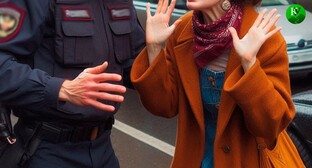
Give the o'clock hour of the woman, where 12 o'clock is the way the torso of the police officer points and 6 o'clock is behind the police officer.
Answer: The woman is roughly at 11 o'clock from the police officer.

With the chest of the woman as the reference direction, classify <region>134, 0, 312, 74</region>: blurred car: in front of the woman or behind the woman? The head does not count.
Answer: behind

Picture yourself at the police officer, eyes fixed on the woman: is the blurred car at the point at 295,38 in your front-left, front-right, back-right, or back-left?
front-left

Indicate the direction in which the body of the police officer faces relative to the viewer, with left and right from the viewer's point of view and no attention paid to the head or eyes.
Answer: facing the viewer and to the right of the viewer

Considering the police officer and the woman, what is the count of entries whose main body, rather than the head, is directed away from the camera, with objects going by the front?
0

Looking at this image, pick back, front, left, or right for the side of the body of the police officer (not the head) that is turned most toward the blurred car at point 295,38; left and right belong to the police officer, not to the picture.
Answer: left

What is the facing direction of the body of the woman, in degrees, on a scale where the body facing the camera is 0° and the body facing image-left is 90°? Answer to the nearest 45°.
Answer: approximately 45°

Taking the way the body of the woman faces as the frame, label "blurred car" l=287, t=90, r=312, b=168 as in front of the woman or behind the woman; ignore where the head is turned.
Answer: behind
